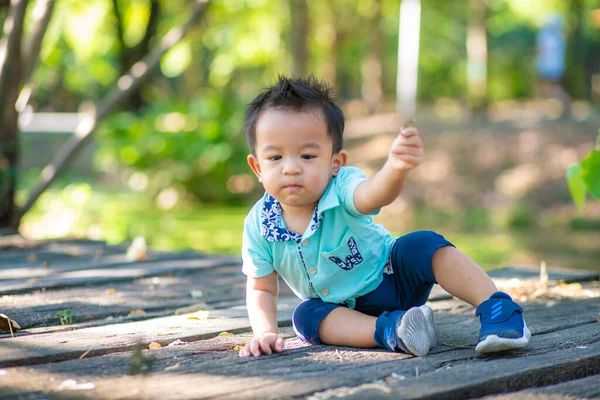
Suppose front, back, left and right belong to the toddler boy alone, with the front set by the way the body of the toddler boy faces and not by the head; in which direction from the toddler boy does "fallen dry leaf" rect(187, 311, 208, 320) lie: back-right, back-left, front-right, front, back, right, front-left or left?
back-right

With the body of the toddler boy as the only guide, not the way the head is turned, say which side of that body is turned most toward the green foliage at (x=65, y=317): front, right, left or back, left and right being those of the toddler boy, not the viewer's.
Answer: right

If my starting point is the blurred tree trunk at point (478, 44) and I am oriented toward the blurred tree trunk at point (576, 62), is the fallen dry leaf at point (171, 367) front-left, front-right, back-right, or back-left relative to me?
back-right

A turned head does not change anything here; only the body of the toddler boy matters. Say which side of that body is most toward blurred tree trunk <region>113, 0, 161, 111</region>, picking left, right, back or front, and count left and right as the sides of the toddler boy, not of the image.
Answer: back

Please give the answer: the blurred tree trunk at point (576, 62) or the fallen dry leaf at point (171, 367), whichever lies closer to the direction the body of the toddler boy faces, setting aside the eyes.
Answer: the fallen dry leaf

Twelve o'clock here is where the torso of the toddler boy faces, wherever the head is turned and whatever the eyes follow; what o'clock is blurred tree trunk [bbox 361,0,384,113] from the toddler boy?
The blurred tree trunk is roughly at 6 o'clock from the toddler boy.

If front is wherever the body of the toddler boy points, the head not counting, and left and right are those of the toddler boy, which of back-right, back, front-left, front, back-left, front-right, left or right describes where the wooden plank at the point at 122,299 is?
back-right

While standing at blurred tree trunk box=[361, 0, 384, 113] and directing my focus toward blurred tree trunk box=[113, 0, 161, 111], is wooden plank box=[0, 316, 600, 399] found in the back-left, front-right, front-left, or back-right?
front-left

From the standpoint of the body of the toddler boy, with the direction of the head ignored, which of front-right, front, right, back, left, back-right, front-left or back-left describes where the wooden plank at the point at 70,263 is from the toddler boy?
back-right

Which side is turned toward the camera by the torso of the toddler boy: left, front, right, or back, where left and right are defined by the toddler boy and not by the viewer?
front

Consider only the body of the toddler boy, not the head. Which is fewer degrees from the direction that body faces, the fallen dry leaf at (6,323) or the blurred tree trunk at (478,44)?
the fallen dry leaf

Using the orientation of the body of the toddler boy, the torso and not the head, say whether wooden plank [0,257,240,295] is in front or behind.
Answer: behind

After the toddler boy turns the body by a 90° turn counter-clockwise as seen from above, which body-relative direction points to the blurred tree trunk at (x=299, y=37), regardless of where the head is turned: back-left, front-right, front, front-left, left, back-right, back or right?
left

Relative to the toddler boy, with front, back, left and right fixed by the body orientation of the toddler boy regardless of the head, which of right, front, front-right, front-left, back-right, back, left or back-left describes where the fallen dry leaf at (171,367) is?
front-right

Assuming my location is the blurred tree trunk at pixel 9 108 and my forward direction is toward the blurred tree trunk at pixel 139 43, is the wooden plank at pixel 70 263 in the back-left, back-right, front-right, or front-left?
back-right

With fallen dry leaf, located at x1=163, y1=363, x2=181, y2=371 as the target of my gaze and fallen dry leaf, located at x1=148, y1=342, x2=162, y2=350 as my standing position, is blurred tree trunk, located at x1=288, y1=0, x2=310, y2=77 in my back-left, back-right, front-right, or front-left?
back-left
